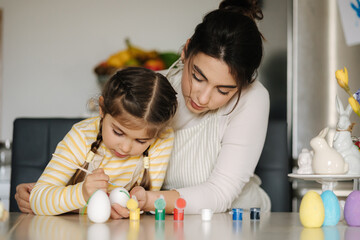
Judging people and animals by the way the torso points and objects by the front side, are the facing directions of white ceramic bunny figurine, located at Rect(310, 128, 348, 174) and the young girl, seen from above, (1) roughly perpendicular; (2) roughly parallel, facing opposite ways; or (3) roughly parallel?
roughly perpendicular

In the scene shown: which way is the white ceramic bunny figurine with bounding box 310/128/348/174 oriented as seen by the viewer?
to the viewer's left

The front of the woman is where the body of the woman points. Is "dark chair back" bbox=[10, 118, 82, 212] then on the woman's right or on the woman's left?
on the woman's right

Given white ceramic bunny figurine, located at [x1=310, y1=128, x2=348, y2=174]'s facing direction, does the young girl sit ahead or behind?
ahead

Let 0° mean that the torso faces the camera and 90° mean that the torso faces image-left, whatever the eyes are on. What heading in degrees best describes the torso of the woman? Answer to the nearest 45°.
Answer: approximately 45°

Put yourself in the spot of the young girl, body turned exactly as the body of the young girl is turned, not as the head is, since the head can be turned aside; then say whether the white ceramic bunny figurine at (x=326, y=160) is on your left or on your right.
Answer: on your left

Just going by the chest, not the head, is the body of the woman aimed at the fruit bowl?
no

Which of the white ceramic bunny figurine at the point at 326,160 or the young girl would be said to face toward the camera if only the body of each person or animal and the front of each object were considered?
the young girl

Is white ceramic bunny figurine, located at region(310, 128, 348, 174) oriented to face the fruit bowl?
no

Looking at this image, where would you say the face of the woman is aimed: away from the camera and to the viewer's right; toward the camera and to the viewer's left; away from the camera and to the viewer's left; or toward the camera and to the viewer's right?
toward the camera and to the viewer's left

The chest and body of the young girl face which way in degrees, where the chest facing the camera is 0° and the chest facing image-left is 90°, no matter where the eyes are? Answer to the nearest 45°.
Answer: approximately 0°

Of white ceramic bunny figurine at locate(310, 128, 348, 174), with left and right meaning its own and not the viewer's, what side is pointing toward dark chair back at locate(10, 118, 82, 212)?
front

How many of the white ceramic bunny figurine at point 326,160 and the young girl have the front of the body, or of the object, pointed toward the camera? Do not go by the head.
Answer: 1
